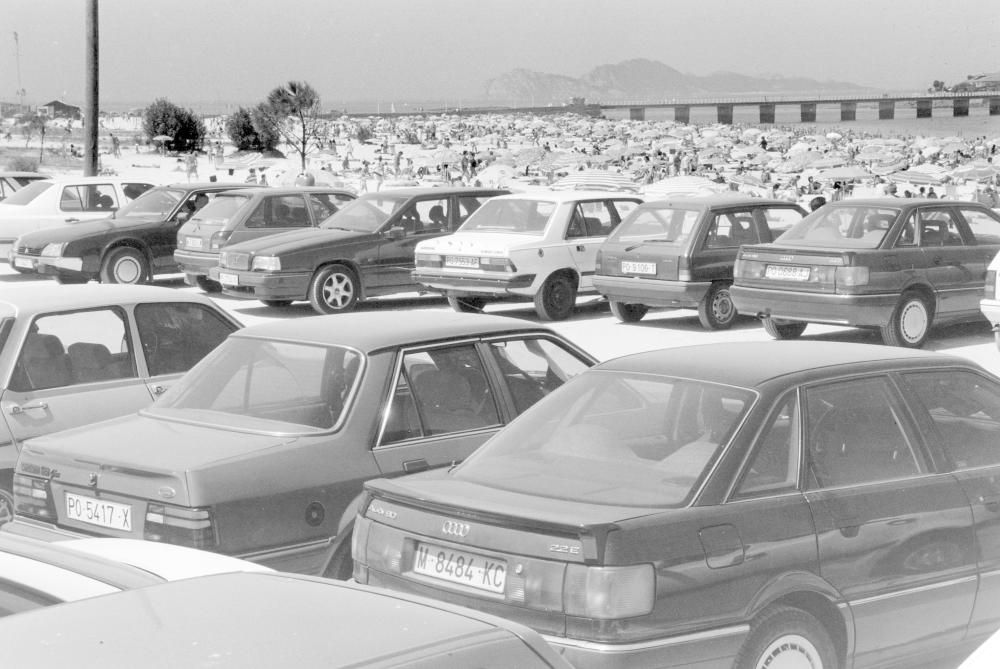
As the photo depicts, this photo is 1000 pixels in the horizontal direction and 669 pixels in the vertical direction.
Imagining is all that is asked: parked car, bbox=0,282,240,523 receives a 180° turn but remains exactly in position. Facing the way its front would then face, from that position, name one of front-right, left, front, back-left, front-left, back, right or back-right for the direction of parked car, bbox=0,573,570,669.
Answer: front-left

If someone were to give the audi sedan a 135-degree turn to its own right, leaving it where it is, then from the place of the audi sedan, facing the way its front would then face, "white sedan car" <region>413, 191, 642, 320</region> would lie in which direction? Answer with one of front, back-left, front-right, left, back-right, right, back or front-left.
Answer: back

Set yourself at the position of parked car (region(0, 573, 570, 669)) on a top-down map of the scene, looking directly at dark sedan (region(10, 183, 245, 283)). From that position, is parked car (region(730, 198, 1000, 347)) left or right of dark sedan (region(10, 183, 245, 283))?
right

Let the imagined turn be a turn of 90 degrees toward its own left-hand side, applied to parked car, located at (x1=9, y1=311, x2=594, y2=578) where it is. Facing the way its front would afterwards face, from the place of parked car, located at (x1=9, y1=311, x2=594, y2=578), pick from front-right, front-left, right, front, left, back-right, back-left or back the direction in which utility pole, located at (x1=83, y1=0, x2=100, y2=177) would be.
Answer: front-right

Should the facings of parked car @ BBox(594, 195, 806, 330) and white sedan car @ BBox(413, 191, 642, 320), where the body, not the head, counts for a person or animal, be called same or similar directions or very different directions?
same or similar directions

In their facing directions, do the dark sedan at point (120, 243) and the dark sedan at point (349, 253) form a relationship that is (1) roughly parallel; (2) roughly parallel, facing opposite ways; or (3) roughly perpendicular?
roughly parallel

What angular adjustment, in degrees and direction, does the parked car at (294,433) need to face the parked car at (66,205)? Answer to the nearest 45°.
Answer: approximately 45° to its left

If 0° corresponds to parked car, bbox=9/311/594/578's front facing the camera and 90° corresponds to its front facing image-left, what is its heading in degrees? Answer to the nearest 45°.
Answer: approximately 225°

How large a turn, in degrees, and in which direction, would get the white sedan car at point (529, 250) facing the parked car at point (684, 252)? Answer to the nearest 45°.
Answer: approximately 90° to its right

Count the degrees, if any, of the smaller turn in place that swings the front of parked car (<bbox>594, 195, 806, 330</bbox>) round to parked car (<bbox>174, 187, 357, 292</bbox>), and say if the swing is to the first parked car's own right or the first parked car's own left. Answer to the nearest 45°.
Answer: approximately 90° to the first parked car's own left
